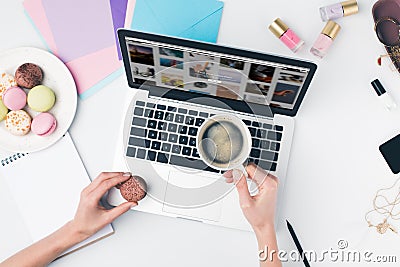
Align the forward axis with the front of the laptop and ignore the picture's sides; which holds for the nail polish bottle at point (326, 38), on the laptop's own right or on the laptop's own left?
on the laptop's own left

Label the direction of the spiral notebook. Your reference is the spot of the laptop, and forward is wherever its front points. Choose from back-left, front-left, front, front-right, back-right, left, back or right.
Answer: right

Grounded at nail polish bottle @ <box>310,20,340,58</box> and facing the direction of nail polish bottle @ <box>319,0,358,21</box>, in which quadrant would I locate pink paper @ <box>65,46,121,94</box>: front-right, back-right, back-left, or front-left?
back-left

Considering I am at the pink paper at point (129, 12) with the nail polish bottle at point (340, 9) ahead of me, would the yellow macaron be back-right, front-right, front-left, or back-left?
back-right

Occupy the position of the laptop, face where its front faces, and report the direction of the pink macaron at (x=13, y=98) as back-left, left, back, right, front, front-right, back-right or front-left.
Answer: right

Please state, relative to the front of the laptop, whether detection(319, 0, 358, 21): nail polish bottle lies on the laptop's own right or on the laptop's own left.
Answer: on the laptop's own left

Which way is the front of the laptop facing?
toward the camera

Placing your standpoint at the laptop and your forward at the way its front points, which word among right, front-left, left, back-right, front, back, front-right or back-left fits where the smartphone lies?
left
